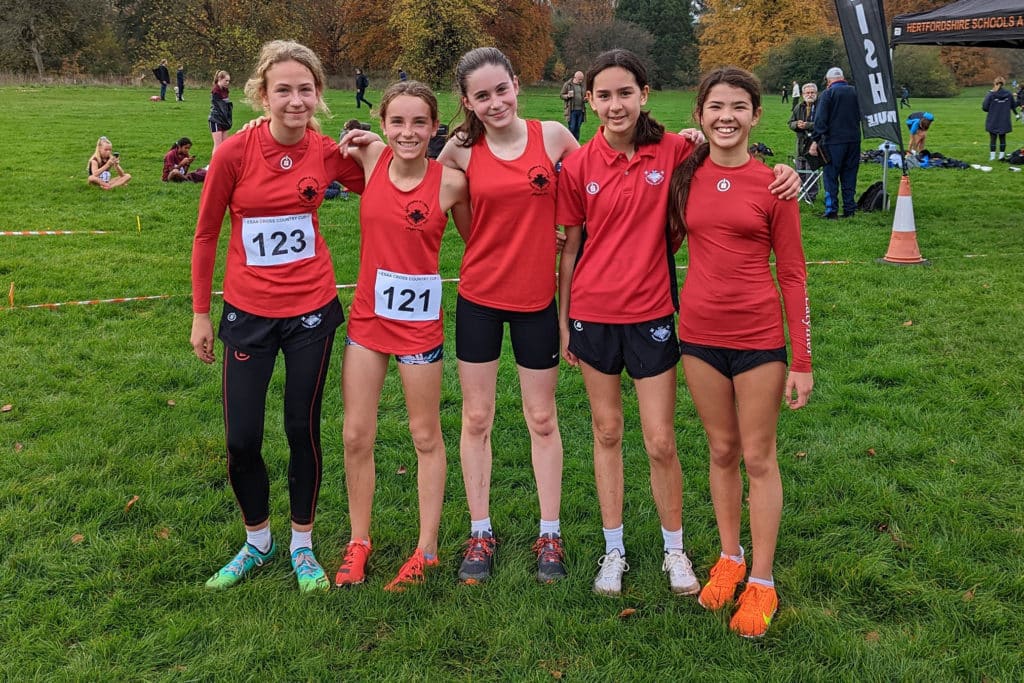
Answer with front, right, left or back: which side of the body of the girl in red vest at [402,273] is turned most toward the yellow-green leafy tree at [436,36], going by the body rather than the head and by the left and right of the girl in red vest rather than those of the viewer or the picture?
back

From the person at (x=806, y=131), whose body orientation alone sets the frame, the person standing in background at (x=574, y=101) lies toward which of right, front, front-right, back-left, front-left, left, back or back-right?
back-right

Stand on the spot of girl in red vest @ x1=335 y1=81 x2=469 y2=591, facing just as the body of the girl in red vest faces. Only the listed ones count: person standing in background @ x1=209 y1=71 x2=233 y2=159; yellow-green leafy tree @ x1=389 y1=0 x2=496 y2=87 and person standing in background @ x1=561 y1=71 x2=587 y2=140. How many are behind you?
3

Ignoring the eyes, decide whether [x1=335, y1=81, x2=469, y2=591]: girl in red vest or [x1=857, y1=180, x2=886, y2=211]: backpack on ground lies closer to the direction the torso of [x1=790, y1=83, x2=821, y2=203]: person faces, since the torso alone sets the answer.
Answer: the girl in red vest

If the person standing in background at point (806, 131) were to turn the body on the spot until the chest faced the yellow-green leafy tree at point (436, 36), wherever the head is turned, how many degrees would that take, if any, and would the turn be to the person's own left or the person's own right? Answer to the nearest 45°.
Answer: approximately 135° to the person's own right
